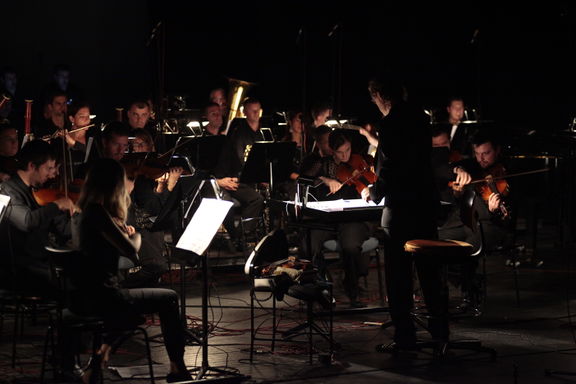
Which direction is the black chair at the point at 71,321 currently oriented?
to the viewer's right

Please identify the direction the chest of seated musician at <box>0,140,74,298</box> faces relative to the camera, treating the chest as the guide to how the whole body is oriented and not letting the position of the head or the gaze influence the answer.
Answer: to the viewer's right

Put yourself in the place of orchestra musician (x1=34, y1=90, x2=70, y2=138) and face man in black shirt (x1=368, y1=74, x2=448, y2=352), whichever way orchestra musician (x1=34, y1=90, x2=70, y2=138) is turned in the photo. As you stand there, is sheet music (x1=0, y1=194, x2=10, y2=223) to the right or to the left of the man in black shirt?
right

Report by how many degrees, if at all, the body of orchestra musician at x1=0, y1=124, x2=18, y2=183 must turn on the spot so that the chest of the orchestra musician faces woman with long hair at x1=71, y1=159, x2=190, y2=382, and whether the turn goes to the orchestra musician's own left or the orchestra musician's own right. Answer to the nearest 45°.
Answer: approximately 45° to the orchestra musician's own right

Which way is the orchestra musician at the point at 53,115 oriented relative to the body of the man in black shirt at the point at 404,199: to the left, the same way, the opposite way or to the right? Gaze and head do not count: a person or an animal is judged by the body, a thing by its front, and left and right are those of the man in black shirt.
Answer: the opposite way

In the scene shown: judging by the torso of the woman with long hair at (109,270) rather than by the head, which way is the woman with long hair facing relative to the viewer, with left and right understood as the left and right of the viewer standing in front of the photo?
facing to the right of the viewer

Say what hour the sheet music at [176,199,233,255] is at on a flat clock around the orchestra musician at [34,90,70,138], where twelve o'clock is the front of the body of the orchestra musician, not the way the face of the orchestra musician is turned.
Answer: The sheet music is roughly at 1 o'clock from the orchestra musician.

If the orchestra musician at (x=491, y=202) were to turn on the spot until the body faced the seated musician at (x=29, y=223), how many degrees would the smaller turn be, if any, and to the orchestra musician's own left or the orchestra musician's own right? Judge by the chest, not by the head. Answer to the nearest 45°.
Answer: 0° — they already face them

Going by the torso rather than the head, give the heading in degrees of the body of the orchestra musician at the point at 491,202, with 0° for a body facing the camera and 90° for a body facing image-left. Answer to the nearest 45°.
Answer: approximately 45°

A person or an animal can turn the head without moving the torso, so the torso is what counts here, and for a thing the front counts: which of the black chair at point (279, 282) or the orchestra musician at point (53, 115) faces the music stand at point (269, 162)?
the orchestra musician

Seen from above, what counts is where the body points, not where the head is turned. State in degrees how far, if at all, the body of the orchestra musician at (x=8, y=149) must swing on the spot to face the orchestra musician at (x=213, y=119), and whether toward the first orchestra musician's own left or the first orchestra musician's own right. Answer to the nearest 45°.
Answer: approximately 90° to the first orchestra musician's own left
